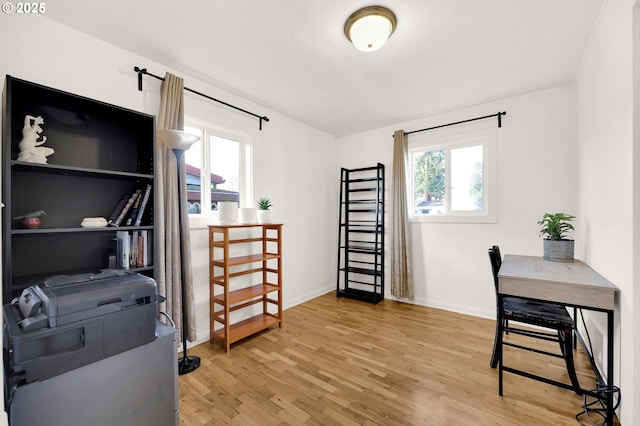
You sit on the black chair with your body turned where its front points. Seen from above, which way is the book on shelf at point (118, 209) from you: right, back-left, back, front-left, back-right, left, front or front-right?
back-right

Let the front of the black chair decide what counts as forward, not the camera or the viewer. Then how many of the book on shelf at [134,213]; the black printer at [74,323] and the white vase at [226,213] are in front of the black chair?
0

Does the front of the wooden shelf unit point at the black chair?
yes

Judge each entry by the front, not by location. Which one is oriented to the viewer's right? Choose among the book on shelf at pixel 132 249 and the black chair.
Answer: the black chair

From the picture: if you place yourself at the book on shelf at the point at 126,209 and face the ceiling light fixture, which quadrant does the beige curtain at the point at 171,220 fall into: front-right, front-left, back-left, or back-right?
front-left

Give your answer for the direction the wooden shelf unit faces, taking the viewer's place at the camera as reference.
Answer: facing the viewer and to the right of the viewer

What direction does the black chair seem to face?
to the viewer's right

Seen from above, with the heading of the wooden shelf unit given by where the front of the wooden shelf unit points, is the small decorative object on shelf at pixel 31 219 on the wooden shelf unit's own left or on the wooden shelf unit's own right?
on the wooden shelf unit's own right

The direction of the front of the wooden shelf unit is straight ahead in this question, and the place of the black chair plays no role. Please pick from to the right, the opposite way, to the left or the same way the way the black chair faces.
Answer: the same way

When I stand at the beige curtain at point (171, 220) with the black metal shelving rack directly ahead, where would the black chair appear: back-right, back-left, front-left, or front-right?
front-right

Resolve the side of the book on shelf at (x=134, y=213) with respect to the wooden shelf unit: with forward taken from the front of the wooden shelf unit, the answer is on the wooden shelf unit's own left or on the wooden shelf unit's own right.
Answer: on the wooden shelf unit's own right
